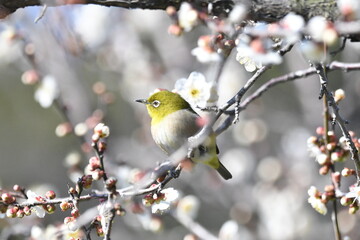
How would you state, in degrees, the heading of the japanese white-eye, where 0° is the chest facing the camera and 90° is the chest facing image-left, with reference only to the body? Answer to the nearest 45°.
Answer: approximately 90°

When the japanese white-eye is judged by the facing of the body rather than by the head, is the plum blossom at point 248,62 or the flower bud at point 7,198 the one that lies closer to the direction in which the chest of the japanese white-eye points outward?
the flower bud

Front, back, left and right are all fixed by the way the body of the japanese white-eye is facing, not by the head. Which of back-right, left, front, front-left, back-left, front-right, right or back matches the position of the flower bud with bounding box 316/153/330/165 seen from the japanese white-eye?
back-left

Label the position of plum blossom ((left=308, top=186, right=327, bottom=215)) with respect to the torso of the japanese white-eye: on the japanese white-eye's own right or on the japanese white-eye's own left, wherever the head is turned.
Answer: on the japanese white-eye's own left

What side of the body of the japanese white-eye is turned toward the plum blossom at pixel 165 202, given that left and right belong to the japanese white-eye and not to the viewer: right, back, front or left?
left

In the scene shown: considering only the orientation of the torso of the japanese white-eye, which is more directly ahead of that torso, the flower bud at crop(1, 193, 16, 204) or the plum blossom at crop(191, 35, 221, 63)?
the flower bud
